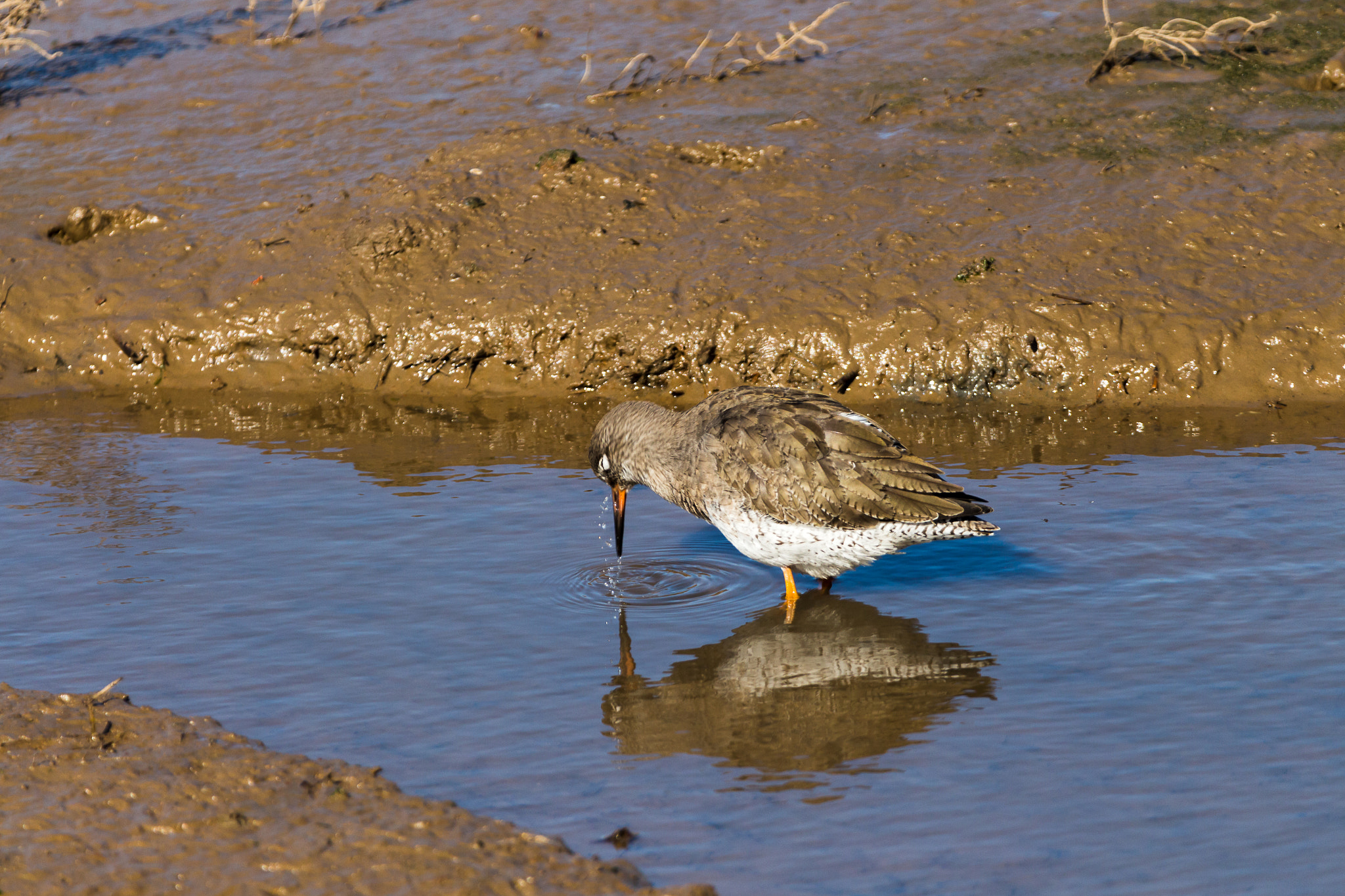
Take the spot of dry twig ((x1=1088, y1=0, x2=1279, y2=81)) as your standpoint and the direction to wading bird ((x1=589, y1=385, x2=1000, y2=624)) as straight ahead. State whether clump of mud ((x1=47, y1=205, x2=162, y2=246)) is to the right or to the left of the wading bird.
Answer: right

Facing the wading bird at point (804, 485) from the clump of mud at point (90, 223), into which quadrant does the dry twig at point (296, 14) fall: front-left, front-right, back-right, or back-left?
back-left

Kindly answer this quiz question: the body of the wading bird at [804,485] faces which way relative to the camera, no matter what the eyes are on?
to the viewer's left

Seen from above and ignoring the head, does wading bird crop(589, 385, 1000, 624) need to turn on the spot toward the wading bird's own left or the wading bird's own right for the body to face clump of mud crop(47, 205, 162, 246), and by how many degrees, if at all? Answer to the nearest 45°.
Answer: approximately 45° to the wading bird's own right

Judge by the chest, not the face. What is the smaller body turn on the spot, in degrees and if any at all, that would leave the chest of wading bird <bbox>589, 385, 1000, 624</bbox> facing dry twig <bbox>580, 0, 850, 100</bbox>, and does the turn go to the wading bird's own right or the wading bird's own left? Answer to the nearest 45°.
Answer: approximately 90° to the wading bird's own right

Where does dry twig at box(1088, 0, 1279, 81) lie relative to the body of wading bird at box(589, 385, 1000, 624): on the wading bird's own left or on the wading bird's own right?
on the wading bird's own right
